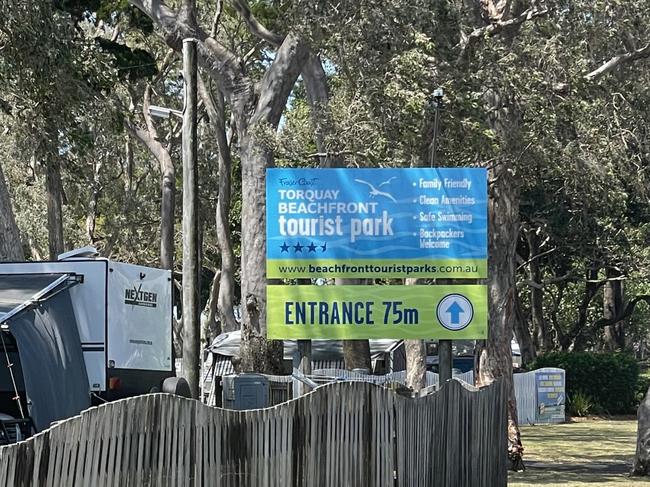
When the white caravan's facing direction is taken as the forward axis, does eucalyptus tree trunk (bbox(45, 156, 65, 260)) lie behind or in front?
in front

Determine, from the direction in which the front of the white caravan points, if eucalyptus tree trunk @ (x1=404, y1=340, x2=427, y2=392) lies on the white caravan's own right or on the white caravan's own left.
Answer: on the white caravan's own right

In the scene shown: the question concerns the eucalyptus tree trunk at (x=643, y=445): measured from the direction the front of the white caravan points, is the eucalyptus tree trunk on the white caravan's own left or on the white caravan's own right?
on the white caravan's own right

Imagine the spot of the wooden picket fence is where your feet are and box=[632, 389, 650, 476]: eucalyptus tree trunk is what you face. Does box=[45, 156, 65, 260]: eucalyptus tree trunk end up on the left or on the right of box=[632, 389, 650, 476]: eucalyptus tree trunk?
left

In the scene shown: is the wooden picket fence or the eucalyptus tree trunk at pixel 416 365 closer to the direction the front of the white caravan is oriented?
the eucalyptus tree trunk

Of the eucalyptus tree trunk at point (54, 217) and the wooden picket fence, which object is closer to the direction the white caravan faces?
the eucalyptus tree trunk

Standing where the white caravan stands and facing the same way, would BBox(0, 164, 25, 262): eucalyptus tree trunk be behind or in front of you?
in front

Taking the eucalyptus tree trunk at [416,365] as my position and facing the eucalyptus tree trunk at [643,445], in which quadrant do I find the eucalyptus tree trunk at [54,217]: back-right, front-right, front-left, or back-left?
back-right

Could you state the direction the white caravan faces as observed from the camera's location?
facing away from the viewer and to the left of the viewer

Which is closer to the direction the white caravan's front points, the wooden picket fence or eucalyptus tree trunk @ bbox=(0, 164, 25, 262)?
the eucalyptus tree trunk

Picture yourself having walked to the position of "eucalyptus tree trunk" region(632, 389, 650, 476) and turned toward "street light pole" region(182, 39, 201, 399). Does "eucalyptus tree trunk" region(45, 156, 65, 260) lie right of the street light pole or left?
right
